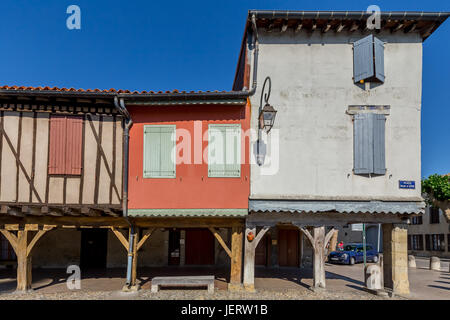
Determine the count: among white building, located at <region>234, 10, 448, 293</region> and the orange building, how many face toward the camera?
2

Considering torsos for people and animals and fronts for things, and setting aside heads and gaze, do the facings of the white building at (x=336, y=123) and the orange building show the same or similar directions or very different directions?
same or similar directions

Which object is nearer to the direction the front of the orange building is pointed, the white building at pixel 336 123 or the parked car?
the white building

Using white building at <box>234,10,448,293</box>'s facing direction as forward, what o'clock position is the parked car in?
The parked car is roughly at 6 o'clock from the white building.

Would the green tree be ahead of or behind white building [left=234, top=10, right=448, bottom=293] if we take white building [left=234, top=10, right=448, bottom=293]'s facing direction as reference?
behind

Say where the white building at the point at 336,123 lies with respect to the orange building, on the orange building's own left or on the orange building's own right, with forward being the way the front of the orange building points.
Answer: on the orange building's own left

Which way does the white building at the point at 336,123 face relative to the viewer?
toward the camera

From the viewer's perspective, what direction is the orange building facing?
toward the camera

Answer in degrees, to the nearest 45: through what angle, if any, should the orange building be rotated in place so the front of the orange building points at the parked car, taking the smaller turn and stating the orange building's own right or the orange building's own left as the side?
approximately 135° to the orange building's own left
